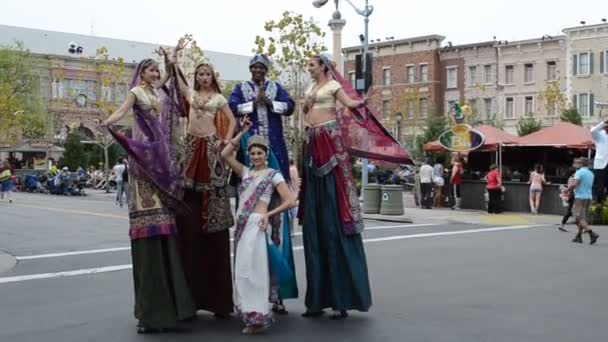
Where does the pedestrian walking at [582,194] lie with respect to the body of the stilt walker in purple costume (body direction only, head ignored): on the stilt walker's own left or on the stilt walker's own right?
on the stilt walker's own left

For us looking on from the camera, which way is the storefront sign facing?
facing the viewer

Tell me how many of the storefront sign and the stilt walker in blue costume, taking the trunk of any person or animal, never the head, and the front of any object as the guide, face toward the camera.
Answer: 2

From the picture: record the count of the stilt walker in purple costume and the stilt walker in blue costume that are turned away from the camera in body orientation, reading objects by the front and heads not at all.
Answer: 0

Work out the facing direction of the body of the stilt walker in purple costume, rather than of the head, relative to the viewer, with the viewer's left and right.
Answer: facing the viewer and to the right of the viewer

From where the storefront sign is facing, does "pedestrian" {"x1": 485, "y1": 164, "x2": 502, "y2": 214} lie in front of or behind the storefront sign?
in front

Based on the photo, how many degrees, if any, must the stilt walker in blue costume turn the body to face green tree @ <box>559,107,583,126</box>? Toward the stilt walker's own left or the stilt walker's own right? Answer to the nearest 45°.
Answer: approximately 135° to the stilt walker's own left

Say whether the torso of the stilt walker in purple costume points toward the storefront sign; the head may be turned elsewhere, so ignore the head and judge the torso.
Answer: no

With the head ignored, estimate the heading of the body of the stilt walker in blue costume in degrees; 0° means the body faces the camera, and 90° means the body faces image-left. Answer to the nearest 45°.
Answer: approximately 0°

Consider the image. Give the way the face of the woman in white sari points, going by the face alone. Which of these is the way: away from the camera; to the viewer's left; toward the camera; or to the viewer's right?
toward the camera
